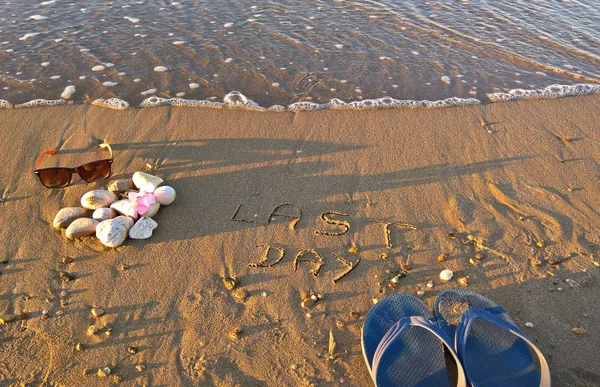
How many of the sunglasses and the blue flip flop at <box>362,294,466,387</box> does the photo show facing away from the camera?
1

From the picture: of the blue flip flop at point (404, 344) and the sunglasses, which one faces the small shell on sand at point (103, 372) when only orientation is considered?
the sunglasses

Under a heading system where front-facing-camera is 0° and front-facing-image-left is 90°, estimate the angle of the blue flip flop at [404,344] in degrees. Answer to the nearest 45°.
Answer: approximately 180°

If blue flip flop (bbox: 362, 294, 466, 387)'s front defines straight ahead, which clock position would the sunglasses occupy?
The sunglasses is roughly at 9 o'clock from the blue flip flop.

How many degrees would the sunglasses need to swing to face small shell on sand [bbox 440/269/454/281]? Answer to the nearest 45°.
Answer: approximately 45° to its left

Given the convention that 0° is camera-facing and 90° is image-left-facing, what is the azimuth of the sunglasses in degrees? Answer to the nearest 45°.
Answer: approximately 0°

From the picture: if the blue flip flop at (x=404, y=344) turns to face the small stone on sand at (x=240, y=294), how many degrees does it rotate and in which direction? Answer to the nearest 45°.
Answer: approximately 90° to its left

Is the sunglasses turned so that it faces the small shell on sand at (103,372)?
yes

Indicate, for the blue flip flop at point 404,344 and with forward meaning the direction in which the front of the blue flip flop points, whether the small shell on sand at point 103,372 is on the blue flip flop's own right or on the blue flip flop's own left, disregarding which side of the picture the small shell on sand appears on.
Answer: on the blue flip flop's own left

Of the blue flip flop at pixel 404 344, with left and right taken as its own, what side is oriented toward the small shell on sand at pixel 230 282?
left

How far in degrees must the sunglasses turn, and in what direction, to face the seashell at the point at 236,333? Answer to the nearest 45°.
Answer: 0° — it already faces it
